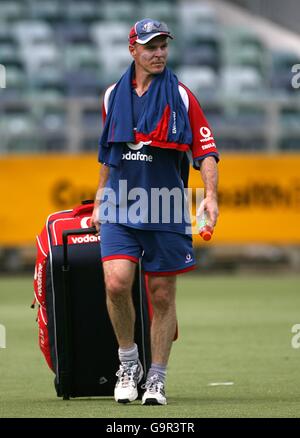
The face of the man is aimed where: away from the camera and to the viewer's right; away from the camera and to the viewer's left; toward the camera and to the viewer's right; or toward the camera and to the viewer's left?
toward the camera and to the viewer's right

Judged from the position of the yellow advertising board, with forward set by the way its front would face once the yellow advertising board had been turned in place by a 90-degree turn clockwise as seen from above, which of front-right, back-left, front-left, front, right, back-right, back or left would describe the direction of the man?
left

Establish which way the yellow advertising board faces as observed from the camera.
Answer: facing the viewer
